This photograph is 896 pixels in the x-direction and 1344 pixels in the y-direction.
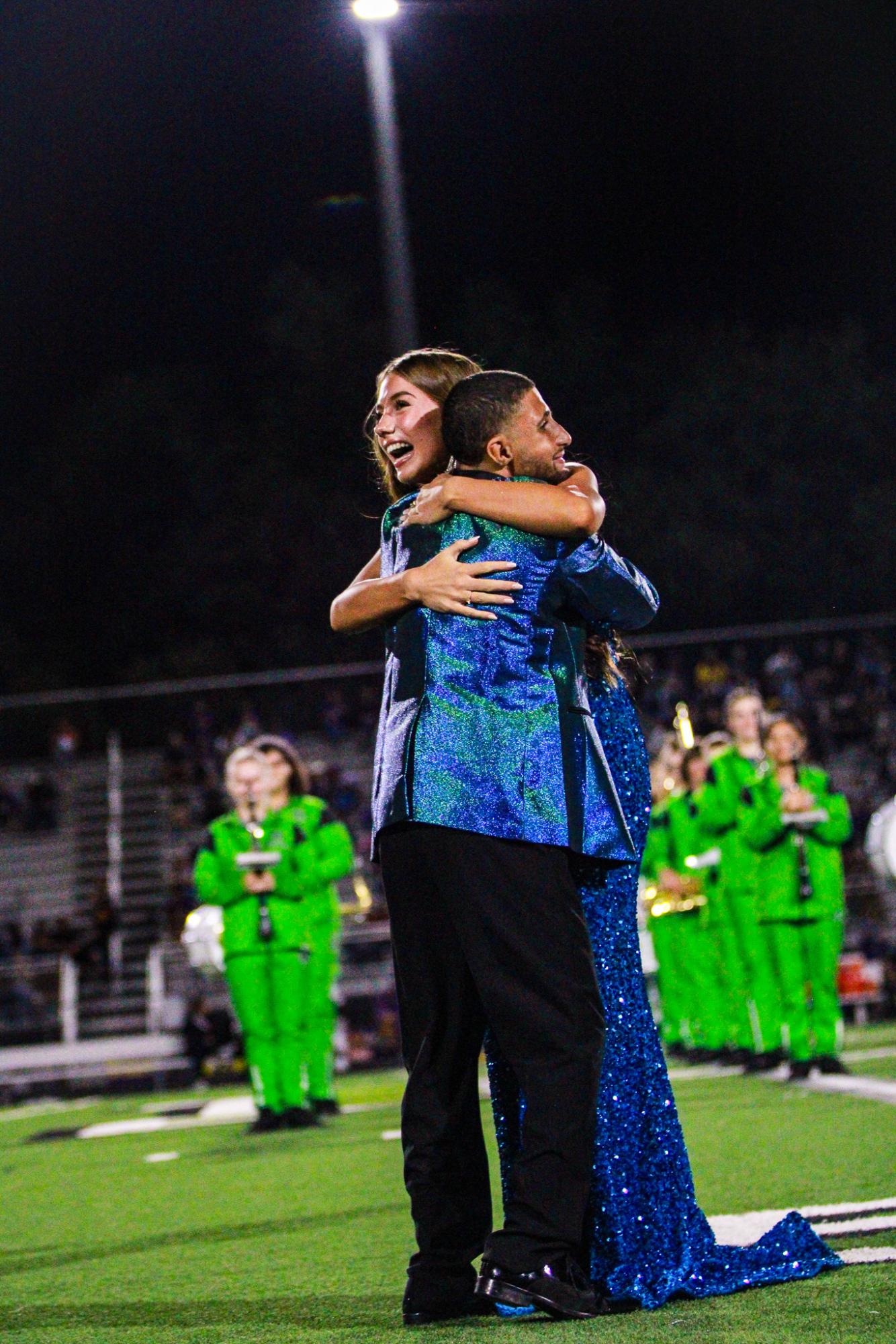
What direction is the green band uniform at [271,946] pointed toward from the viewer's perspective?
toward the camera

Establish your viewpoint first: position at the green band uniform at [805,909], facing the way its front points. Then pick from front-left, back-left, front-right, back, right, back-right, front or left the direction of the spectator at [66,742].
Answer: back-right

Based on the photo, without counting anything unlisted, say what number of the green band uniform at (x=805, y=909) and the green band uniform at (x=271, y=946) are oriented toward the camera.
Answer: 2

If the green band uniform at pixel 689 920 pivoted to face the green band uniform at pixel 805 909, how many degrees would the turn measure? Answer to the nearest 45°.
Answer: approximately 45° to its left

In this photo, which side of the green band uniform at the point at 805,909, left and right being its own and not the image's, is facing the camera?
front

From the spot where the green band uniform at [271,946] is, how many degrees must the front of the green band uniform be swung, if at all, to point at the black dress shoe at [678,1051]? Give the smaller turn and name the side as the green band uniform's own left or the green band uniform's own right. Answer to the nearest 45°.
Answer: approximately 135° to the green band uniform's own left

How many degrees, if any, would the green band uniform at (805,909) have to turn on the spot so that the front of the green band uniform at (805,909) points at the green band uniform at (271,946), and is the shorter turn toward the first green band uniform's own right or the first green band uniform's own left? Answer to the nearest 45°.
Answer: approximately 90° to the first green band uniform's own right

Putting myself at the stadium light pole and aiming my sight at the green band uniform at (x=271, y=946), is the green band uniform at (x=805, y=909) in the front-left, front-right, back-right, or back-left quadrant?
front-left

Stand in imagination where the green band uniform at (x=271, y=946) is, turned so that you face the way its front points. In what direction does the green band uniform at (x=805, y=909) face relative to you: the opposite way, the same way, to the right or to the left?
the same way

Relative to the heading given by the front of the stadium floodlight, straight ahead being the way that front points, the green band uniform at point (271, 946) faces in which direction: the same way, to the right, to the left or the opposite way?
the same way
